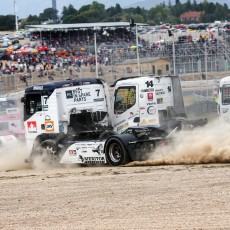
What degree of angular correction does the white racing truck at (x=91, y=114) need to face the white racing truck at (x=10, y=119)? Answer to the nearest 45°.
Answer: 0° — it already faces it
